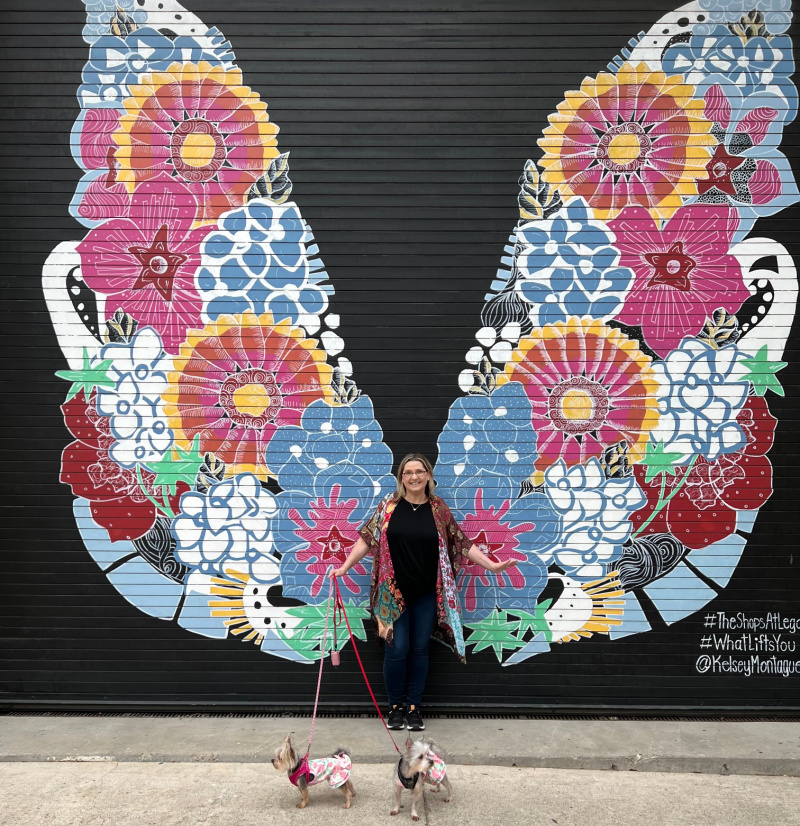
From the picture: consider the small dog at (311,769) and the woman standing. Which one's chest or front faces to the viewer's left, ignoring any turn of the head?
the small dog

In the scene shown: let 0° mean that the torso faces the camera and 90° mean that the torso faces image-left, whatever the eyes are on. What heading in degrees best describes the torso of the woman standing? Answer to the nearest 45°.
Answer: approximately 0°

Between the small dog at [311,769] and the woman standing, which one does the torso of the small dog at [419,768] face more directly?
the small dog

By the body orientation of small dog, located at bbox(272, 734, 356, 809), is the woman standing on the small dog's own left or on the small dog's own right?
on the small dog's own right

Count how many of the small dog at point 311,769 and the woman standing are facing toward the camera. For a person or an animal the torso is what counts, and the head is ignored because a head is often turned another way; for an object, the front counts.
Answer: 1

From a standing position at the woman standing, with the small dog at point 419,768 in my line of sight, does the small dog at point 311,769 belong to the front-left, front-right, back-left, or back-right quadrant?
front-right

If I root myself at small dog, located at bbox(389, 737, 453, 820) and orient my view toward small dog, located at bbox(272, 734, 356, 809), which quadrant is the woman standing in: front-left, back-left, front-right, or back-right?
front-right

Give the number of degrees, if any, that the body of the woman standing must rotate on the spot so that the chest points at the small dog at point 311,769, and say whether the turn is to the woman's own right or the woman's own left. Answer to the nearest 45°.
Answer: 0° — they already face it

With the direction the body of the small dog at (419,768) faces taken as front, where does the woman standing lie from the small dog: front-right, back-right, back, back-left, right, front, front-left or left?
back-right

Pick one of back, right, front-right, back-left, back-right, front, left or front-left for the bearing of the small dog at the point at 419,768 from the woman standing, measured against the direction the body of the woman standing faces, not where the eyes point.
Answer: front

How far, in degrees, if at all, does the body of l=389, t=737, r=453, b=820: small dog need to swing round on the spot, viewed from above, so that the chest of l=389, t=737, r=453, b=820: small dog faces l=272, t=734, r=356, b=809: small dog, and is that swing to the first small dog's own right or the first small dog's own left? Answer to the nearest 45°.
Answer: approximately 45° to the first small dog's own right

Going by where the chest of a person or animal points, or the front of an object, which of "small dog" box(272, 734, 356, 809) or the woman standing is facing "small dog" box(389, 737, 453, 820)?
the woman standing

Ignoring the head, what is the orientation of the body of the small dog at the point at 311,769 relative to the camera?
to the viewer's left
